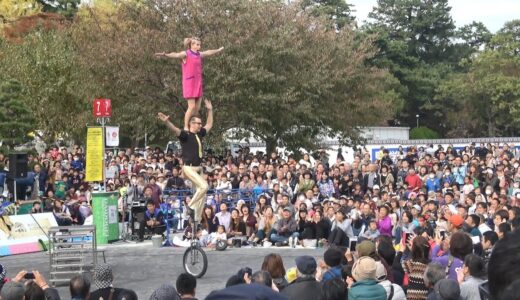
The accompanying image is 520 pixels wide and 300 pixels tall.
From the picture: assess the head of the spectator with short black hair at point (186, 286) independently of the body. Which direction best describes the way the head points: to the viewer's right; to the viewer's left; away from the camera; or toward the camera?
away from the camera

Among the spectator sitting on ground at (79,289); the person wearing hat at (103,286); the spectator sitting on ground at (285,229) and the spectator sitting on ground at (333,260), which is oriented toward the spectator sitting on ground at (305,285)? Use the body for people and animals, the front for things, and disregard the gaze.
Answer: the spectator sitting on ground at (285,229)

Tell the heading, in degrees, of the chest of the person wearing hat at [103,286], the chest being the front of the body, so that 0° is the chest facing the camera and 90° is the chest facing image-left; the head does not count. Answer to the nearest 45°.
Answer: approximately 180°

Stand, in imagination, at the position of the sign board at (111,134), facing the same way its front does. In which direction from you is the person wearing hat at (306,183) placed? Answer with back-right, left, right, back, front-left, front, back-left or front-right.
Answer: left

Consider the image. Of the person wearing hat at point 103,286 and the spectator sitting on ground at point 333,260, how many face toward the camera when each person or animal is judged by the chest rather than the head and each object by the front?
0

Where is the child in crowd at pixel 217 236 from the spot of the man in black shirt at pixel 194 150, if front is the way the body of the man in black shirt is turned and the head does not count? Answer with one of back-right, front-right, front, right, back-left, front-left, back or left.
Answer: back-left

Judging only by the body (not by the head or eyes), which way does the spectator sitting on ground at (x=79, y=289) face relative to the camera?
away from the camera

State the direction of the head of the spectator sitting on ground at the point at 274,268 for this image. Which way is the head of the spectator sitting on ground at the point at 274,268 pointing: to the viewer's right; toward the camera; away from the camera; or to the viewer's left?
away from the camera
